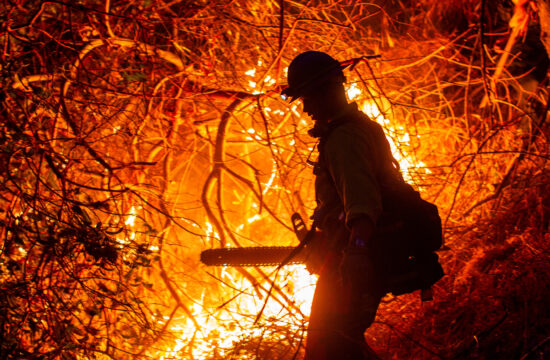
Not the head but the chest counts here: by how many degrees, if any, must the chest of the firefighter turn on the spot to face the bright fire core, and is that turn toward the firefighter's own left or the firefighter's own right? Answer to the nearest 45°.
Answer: approximately 90° to the firefighter's own right

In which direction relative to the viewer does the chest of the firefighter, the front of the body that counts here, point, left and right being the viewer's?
facing to the left of the viewer

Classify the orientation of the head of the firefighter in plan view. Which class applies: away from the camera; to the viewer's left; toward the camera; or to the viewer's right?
to the viewer's left
